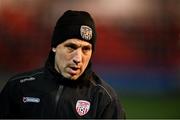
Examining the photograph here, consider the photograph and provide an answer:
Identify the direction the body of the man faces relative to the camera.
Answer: toward the camera
